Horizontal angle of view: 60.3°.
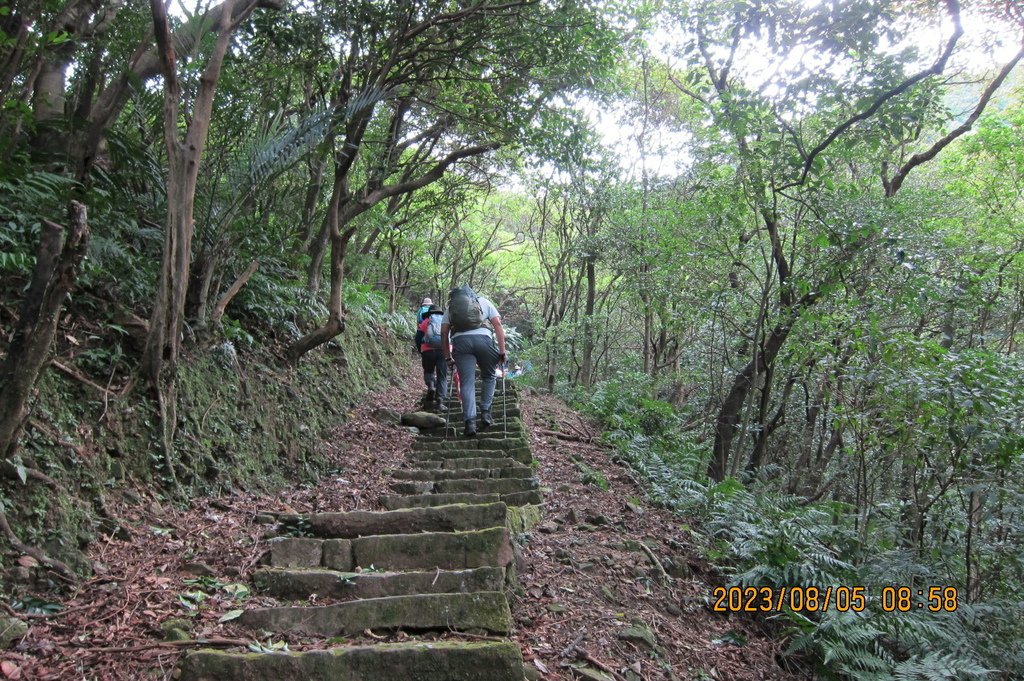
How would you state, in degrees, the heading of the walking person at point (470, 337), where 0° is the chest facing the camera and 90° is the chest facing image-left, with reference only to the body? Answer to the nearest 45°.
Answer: approximately 180°

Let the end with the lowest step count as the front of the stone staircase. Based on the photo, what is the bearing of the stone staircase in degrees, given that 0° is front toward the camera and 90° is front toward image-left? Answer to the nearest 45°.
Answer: approximately 0°

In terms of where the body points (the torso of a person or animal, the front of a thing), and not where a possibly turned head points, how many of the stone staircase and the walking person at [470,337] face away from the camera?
1

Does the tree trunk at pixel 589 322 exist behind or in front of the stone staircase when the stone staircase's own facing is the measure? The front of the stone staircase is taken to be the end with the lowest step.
behind

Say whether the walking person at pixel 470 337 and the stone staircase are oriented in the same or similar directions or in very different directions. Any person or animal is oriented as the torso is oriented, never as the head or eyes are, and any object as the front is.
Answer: very different directions
